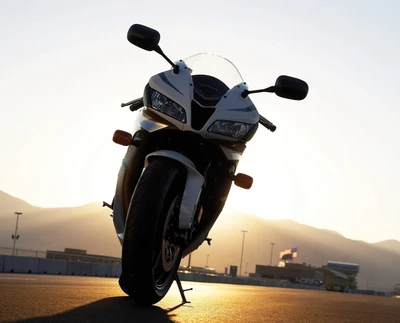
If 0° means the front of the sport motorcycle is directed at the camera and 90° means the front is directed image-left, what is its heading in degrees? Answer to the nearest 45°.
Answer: approximately 0°
